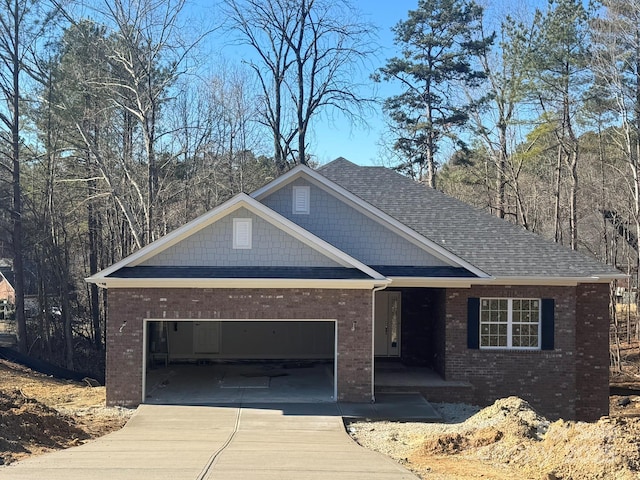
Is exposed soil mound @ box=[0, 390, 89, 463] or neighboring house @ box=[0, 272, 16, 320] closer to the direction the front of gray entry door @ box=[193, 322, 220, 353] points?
the exposed soil mound

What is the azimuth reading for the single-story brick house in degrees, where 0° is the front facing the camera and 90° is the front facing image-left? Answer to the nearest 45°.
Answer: approximately 0°

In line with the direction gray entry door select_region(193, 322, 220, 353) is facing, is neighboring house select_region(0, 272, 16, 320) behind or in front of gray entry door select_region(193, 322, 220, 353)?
behind

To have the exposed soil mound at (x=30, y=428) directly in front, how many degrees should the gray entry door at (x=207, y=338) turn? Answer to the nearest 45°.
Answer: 0° — it already faces it

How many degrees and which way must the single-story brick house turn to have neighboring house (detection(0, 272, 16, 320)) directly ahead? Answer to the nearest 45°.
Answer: approximately 135° to its right

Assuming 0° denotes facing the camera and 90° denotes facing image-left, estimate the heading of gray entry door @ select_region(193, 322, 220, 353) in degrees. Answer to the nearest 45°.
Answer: approximately 0°
